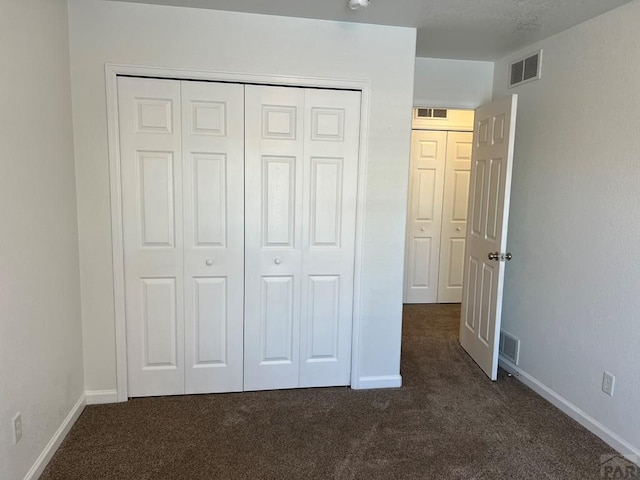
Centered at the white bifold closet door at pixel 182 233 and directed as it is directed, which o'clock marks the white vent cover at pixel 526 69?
The white vent cover is roughly at 9 o'clock from the white bifold closet door.

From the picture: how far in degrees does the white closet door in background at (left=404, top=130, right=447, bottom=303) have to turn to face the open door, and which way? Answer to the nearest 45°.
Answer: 0° — it already faces it

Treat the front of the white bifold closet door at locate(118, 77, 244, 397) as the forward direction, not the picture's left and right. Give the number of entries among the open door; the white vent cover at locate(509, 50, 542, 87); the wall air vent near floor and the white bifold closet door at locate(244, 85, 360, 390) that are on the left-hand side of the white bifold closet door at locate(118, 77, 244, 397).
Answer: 4

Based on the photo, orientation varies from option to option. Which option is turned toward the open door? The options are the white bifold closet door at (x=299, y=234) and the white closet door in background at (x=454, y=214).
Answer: the white closet door in background

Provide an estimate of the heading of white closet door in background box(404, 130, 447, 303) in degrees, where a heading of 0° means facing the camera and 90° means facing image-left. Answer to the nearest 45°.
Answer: approximately 0°

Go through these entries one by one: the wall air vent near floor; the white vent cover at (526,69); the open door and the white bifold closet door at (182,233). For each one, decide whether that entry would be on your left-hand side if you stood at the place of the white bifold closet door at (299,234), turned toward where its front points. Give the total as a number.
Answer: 3

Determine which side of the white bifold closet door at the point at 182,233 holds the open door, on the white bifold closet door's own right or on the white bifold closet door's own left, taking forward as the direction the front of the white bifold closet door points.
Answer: on the white bifold closet door's own left

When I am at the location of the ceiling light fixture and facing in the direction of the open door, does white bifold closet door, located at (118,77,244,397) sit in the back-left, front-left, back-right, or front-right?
back-left

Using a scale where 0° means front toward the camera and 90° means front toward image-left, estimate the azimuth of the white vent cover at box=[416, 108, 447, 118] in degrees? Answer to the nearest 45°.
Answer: approximately 0°
